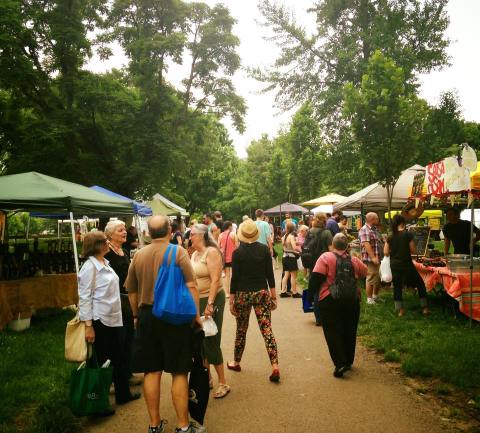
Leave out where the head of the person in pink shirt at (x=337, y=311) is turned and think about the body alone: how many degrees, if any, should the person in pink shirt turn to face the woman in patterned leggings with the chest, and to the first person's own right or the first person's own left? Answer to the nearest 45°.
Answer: approximately 135° to the first person's own left

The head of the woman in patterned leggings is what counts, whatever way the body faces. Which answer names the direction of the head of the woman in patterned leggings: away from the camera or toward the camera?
away from the camera

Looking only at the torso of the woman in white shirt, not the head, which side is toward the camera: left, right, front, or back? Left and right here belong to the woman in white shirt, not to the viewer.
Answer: right

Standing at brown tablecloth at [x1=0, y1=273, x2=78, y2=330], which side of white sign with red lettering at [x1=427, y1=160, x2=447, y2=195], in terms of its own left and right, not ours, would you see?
front

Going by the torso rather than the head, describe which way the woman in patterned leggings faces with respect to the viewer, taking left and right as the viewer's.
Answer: facing away from the viewer

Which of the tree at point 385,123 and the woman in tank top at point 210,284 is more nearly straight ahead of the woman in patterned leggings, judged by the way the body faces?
the tree

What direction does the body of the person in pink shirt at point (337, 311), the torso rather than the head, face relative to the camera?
away from the camera

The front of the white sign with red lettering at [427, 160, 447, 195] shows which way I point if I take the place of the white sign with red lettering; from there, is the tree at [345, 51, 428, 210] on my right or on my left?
on my right

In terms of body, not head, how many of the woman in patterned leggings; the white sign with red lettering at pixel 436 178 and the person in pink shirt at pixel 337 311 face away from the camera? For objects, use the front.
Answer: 2

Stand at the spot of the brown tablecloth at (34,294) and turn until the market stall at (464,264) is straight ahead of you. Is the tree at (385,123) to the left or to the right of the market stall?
left
